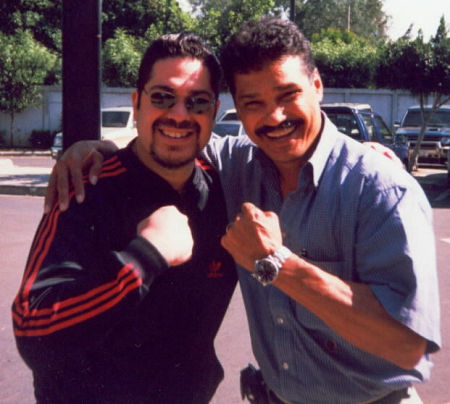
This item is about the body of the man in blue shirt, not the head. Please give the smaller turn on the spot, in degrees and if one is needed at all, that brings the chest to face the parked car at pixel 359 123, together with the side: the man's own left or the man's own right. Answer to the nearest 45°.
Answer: approximately 135° to the man's own right

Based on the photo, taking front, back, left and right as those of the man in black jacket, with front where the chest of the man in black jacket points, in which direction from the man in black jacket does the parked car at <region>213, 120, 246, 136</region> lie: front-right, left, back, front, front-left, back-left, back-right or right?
back-left

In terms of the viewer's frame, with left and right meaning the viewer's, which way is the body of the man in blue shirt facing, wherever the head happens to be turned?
facing the viewer and to the left of the viewer

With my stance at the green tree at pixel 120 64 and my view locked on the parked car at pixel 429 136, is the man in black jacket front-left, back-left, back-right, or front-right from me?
front-right

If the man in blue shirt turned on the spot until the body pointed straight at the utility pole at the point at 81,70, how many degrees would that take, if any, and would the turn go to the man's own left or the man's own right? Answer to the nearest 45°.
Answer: approximately 90° to the man's own right

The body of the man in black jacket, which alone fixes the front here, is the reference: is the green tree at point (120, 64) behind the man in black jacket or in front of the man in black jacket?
behind

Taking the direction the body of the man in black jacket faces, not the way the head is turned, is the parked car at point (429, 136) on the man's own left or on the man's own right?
on the man's own left

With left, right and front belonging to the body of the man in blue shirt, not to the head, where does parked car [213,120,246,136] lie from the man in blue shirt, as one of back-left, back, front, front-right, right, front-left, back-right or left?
back-right

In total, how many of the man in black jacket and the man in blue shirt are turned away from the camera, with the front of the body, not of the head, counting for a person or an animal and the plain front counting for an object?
0

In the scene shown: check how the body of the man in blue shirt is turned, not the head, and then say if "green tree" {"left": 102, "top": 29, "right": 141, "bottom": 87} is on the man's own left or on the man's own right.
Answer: on the man's own right

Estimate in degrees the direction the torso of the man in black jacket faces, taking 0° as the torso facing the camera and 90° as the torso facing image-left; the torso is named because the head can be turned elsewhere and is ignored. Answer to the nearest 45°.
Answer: approximately 315°
